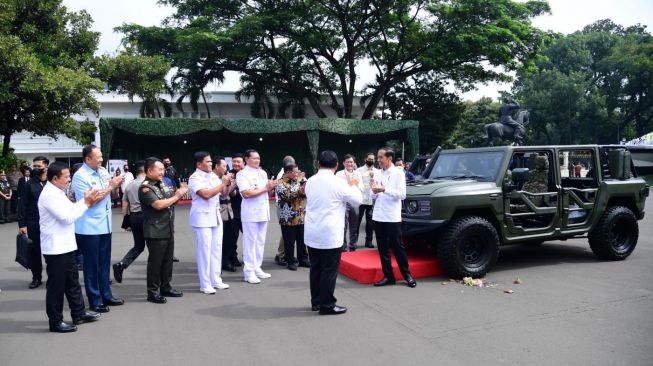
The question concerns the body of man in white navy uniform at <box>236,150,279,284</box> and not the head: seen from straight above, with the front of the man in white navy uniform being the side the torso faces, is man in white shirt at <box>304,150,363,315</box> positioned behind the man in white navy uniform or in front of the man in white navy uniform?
in front

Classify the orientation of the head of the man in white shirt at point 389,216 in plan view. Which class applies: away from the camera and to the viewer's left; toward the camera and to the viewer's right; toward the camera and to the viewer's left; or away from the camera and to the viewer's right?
toward the camera and to the viewer's left

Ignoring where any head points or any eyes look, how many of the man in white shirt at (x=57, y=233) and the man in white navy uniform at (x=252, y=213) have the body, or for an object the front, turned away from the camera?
0

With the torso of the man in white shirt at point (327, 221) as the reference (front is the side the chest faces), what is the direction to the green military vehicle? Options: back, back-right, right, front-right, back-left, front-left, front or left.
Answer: front

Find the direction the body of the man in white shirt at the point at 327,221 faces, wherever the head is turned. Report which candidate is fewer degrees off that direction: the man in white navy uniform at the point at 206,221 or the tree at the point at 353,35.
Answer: the tree

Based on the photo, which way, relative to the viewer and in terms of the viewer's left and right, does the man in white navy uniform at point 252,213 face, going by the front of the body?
facing the viewer and to the right of the viewer

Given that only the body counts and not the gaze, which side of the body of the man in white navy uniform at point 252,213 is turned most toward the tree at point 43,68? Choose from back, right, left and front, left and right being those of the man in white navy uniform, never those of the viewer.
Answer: back

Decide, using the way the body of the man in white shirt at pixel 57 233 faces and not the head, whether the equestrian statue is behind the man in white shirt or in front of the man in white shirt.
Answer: in front

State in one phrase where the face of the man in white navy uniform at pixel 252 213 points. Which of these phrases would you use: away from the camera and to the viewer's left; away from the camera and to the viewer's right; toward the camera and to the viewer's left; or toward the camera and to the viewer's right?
toward the camera and to the viewer's right

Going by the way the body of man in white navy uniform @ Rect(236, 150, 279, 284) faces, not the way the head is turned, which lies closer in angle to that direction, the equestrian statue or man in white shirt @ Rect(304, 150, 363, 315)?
the man in white shirt

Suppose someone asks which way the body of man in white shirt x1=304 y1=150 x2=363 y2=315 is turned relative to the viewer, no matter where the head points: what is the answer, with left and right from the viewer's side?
facing away from the viewer and to the right of the viewer

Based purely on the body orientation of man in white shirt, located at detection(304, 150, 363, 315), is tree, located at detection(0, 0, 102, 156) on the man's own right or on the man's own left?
on the man's own left

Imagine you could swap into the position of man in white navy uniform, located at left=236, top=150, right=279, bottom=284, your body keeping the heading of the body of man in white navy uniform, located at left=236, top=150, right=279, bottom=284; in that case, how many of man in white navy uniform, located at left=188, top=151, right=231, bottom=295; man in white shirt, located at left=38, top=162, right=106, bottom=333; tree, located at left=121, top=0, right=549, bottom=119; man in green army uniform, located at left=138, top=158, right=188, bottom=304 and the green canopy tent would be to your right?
3

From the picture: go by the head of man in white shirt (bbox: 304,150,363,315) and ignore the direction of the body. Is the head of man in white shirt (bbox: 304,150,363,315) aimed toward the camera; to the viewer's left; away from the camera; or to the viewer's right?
away from the camera

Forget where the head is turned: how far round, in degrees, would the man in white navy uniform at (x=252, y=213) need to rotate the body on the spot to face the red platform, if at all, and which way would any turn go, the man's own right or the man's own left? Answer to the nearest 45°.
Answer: approximately 45° to the man's own left

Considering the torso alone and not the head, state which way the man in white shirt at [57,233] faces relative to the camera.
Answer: to the viewer's right

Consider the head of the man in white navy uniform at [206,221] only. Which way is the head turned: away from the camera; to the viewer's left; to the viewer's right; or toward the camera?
to the viewer's right

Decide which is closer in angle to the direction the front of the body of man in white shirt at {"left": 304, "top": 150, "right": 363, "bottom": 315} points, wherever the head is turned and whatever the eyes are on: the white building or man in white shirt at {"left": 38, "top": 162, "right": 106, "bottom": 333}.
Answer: the white building
